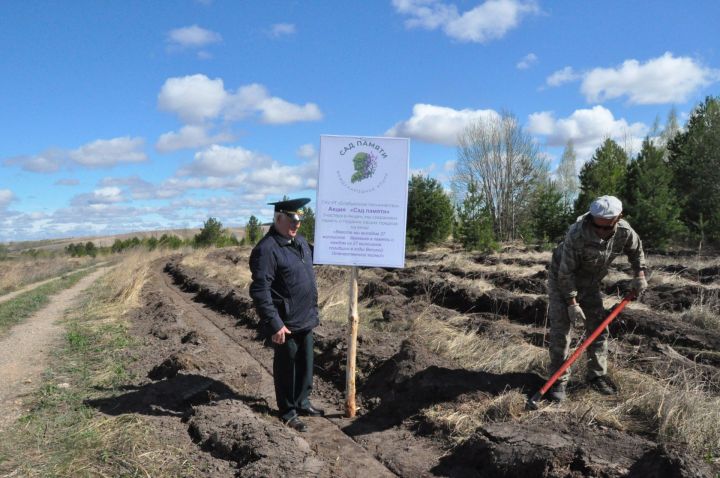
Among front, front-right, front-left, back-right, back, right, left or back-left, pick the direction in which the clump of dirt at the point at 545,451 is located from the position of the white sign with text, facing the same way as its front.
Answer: front-left

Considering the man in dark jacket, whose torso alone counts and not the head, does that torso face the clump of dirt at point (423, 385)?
no

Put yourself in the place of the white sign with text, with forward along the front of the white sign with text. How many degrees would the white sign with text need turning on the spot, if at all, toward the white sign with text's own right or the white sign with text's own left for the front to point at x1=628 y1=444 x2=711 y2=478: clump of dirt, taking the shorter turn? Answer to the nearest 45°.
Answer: approximately 45° to the white sign with text's own left

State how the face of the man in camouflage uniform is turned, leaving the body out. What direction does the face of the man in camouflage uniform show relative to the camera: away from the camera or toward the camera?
toward the camera

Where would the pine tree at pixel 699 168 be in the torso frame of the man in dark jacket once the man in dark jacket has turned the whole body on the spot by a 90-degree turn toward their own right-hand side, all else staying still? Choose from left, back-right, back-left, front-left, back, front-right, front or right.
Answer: back

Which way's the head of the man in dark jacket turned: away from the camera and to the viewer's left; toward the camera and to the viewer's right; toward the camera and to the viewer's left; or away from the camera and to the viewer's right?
toward the camera and to the viewer's right

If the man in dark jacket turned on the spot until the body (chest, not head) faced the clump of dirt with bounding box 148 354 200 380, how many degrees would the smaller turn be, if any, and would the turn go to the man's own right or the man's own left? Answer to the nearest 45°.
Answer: approximately 180°

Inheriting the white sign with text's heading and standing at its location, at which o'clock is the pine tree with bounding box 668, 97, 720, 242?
The pine tree is roughly at 7 o'clock from the white sign with text.

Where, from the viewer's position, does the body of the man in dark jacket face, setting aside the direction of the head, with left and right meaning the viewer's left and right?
facing the viewer and to the right of the viewer

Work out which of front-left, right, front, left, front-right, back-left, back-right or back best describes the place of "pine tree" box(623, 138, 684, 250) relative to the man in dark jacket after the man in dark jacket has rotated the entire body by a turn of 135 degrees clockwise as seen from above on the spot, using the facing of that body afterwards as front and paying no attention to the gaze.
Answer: back-right

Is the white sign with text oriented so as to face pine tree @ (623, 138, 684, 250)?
no

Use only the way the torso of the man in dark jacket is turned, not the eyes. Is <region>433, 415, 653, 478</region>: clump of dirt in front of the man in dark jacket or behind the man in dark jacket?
in front

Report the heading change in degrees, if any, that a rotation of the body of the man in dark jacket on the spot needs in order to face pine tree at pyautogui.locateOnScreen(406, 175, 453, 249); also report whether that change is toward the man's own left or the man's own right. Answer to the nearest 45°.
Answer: approximately 135° to the man's own left

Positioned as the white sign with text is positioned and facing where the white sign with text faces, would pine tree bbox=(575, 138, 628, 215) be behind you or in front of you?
behind

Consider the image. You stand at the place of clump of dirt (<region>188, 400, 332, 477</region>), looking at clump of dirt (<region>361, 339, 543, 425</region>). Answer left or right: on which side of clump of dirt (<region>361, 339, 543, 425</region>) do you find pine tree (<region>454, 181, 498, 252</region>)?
left

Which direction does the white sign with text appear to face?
toward the camera

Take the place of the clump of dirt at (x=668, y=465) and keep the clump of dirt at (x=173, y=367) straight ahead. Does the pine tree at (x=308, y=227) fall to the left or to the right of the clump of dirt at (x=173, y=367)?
right

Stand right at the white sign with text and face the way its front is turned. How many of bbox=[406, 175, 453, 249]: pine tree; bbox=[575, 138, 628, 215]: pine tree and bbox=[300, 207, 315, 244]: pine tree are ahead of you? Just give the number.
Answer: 0

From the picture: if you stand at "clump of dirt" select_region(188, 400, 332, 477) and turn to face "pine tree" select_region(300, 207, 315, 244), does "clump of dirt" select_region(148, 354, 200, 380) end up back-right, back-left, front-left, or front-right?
front-left

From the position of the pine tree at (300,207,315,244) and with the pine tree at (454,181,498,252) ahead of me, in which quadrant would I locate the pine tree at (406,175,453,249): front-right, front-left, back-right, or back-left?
front-left
